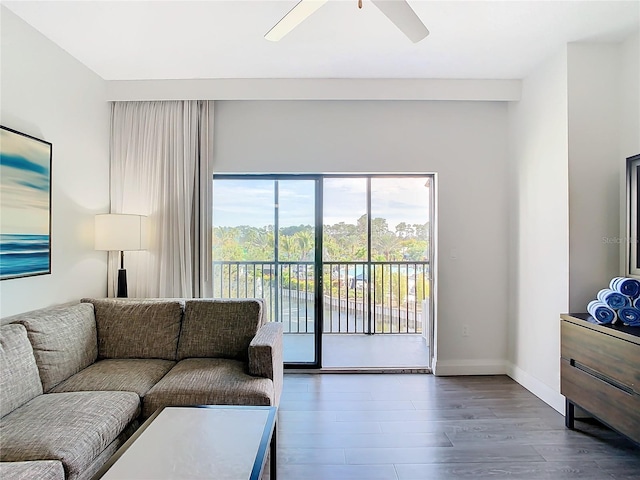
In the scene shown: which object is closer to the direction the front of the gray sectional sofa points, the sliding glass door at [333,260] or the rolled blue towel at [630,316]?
the rolled blue towel

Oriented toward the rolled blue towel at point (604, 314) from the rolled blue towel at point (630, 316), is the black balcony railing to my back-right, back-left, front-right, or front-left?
front-right

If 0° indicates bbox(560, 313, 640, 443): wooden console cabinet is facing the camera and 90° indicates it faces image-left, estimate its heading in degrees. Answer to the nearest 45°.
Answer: approximately 45°

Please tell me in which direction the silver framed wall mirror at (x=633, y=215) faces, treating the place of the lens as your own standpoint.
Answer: facing the viewer and to the left of the viewer

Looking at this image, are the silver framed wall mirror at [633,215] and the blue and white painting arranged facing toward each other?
yes

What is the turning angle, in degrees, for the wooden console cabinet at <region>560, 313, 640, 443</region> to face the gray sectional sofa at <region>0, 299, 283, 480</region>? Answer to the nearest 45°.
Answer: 0° — it already faces it

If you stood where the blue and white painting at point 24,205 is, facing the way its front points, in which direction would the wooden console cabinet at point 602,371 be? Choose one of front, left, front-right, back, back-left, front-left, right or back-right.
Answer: front

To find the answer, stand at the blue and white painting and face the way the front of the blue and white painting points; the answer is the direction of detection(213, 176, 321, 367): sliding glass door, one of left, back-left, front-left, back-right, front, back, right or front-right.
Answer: front-left

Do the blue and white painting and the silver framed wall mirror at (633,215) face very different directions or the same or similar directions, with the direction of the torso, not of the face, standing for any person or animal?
very different directions

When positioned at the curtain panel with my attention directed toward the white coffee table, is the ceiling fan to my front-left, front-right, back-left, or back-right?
front-left

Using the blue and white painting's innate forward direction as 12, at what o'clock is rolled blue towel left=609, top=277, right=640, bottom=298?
The rolled blue towel is roughly at 12 o'clock from the blue and white painting.

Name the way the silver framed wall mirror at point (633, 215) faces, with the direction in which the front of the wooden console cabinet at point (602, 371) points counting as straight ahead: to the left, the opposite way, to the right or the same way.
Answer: the same way

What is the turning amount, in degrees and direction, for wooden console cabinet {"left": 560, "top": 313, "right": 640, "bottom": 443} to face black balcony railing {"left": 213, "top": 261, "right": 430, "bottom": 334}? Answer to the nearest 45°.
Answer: approximately 90° to its right

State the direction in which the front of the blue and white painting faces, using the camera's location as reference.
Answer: facing the viewer and to the right of the viewer

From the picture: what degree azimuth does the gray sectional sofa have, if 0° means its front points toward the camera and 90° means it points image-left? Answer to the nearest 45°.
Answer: approximately 315°

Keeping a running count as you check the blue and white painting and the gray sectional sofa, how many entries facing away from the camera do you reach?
0

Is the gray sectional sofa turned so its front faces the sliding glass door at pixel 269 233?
no

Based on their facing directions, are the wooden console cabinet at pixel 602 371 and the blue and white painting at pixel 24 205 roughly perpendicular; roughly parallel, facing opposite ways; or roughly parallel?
roughly parallel, facing opposite ways
